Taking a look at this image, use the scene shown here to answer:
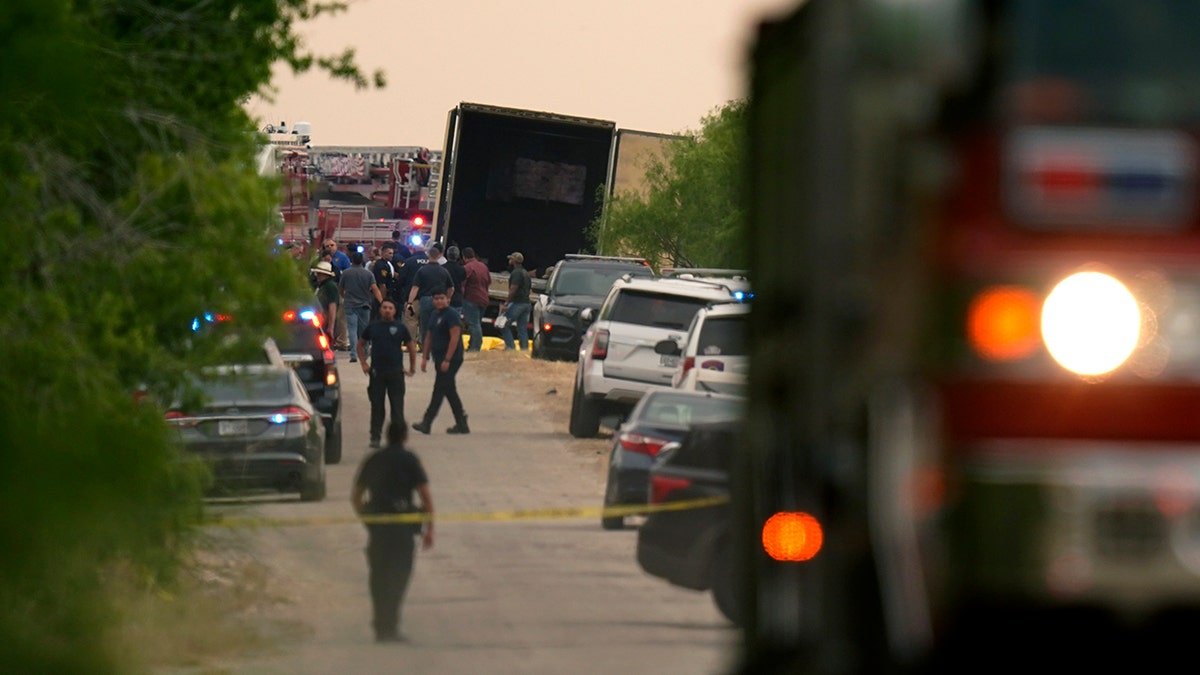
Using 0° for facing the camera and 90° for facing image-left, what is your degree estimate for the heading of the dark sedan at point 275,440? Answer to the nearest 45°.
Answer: approximately 180°

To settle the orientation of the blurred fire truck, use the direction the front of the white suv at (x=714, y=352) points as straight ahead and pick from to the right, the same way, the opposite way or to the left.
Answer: the opposite way

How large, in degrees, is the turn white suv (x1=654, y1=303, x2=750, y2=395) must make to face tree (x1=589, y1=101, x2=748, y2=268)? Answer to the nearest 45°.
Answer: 0° — it already faces it

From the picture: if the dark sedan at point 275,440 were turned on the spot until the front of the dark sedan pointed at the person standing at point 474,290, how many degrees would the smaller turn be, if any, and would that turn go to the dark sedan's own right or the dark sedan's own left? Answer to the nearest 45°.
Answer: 0° — it already faces them

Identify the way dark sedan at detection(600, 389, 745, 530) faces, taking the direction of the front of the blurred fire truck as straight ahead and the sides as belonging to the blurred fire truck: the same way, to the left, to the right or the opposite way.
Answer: the opposite way

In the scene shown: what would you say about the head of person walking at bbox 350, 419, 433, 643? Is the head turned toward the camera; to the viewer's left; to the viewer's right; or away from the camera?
away from the camera

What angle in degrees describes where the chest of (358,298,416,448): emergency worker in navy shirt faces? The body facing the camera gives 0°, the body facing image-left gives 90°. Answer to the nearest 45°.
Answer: approximately 0°

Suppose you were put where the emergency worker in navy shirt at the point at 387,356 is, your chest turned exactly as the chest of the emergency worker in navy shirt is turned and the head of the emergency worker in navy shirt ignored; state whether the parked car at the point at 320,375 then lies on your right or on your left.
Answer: on your right
